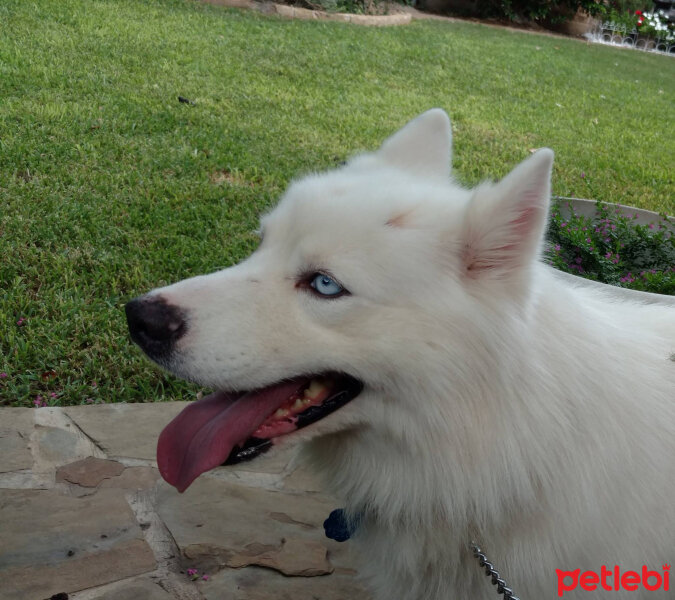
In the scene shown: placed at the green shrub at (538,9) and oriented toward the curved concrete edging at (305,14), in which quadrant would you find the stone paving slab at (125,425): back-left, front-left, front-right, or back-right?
front-left

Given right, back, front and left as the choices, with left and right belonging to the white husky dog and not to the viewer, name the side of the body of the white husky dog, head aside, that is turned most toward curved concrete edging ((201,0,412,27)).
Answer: right

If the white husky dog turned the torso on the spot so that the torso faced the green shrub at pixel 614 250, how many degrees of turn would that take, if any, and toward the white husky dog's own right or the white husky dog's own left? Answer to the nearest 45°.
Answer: approximately 90° to the white husky dog's own right

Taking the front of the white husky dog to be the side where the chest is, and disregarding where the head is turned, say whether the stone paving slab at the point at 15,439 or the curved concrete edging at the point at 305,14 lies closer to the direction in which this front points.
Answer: the stone paving slab

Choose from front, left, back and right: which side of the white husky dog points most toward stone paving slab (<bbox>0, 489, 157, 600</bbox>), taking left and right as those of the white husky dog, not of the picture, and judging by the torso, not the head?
front

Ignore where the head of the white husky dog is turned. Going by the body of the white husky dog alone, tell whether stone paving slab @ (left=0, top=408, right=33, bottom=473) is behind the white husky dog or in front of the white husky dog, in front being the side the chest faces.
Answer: in front

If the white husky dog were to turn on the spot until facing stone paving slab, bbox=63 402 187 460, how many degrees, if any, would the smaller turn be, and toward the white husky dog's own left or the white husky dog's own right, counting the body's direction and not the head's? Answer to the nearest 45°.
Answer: approximately 45° to the white husky dog's own right

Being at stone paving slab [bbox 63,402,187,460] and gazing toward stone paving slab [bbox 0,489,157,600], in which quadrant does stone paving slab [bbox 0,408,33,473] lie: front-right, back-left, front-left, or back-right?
front-right

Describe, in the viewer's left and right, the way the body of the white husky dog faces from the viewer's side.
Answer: facing to the left of the viewer

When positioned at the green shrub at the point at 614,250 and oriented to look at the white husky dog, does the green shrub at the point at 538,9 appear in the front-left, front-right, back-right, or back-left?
back-right

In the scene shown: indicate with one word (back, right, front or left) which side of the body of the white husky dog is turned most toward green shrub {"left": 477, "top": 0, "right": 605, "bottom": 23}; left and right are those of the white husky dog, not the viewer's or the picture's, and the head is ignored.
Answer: right

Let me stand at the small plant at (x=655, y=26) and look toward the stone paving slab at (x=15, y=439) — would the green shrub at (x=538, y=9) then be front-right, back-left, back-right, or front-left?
front-right
